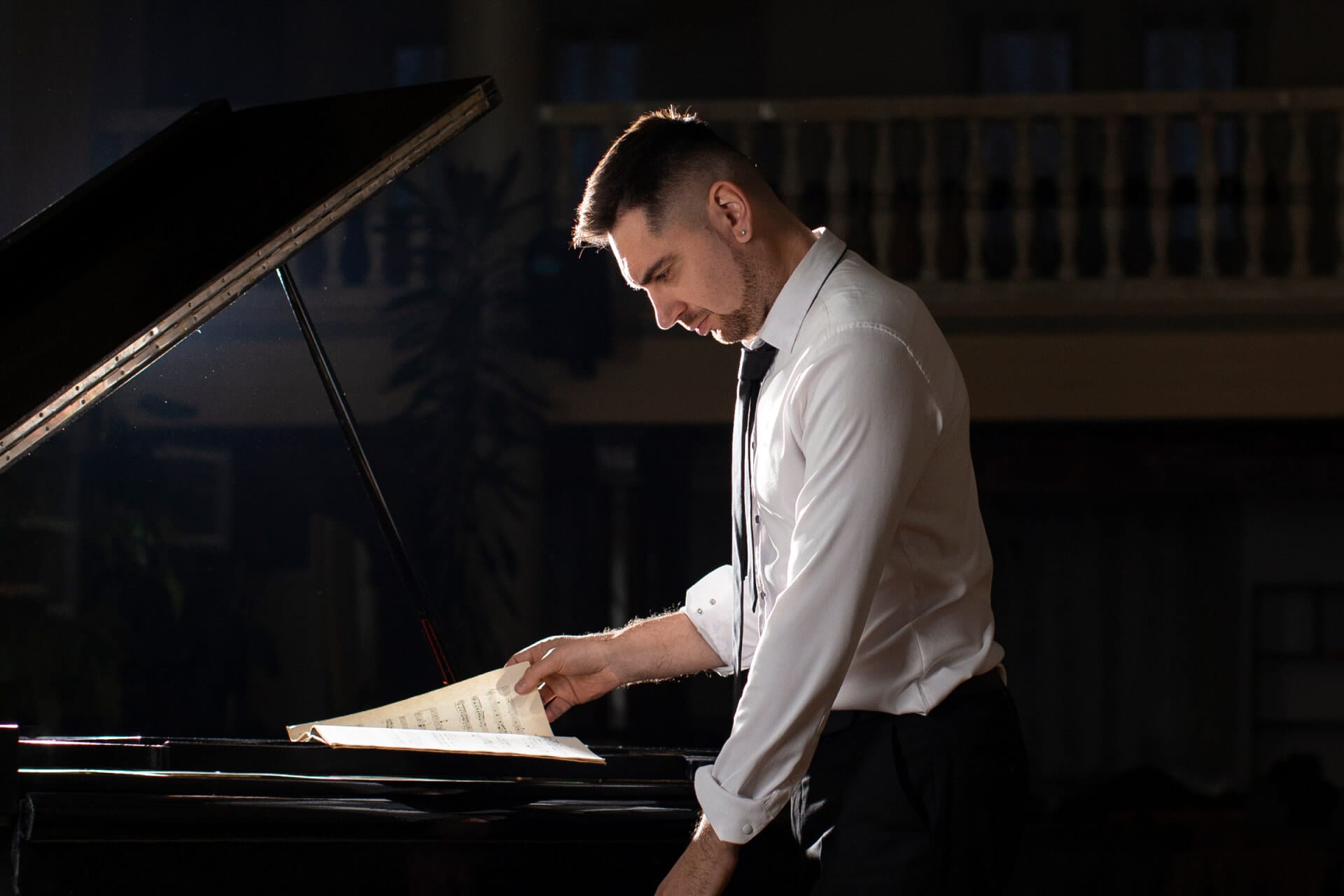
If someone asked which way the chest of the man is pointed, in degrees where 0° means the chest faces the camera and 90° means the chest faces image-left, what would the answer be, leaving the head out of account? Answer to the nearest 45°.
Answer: approximately 90°

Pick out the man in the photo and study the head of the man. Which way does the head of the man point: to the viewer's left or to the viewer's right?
to the viewer's left
